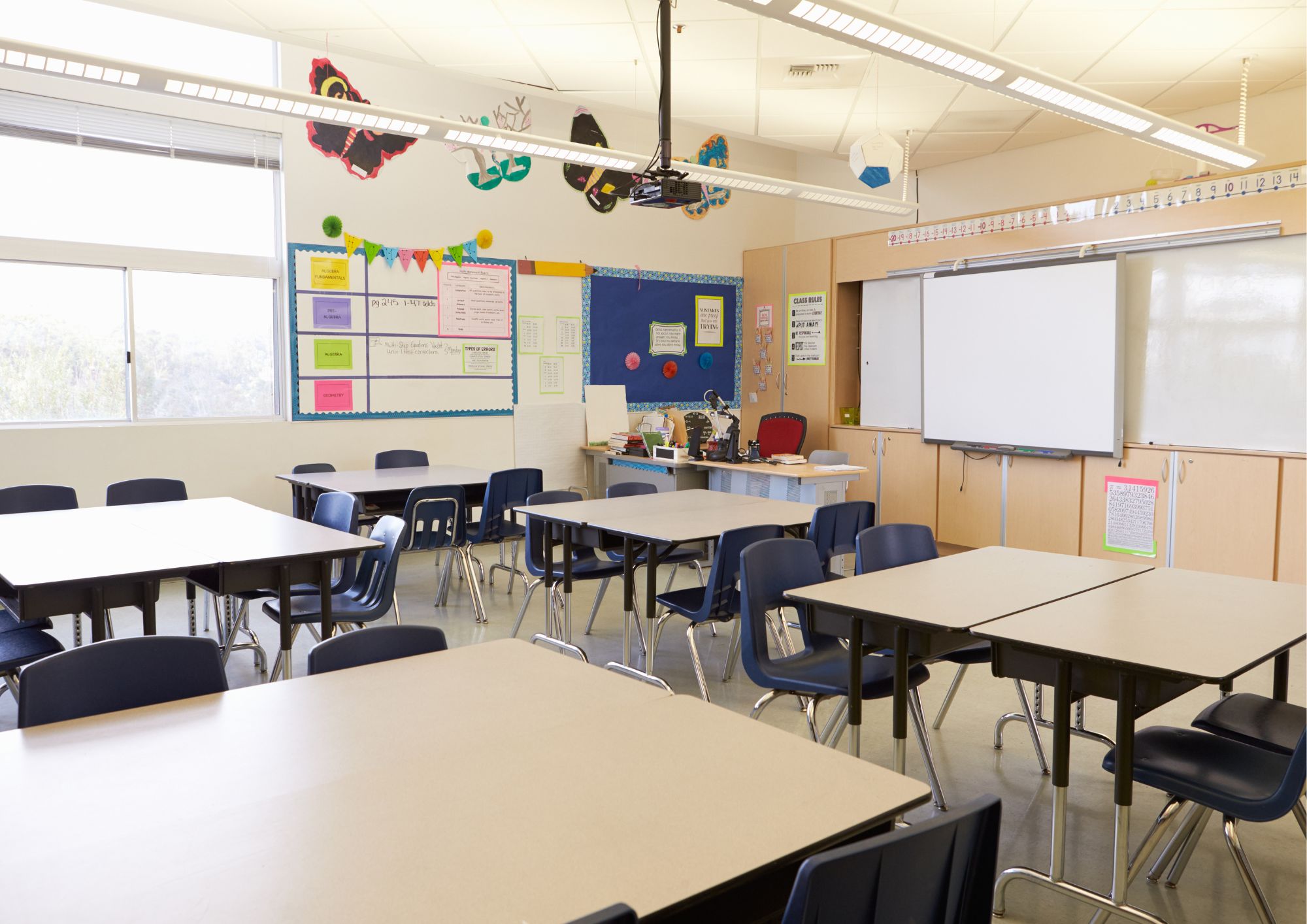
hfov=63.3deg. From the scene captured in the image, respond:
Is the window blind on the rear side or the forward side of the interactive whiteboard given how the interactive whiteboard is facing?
on the forward side

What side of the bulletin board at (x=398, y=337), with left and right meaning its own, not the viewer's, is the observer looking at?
front

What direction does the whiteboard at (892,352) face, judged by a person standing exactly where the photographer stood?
facing the viewer and to the left of the viewer

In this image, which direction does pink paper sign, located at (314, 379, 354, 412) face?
toward the camera

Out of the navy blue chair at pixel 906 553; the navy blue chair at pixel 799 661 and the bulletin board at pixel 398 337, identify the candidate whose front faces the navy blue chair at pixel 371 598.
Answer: the bulletin board

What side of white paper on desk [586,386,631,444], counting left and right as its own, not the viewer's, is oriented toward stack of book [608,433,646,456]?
front

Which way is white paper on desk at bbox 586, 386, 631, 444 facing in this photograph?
toward the camera

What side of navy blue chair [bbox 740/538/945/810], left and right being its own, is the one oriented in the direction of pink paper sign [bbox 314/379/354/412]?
back

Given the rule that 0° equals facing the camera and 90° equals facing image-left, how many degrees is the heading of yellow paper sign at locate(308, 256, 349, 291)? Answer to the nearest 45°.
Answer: approximately 0°

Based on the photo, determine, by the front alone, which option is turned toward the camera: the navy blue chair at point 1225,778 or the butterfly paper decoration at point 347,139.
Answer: the butterfly paper decoration

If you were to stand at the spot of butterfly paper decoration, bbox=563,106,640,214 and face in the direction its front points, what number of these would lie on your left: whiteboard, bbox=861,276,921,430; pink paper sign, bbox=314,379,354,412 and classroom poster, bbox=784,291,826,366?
2

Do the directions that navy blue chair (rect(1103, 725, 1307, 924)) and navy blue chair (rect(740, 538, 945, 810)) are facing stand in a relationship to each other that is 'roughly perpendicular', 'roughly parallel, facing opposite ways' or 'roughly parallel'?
roughly parallel, facing opposite ways
